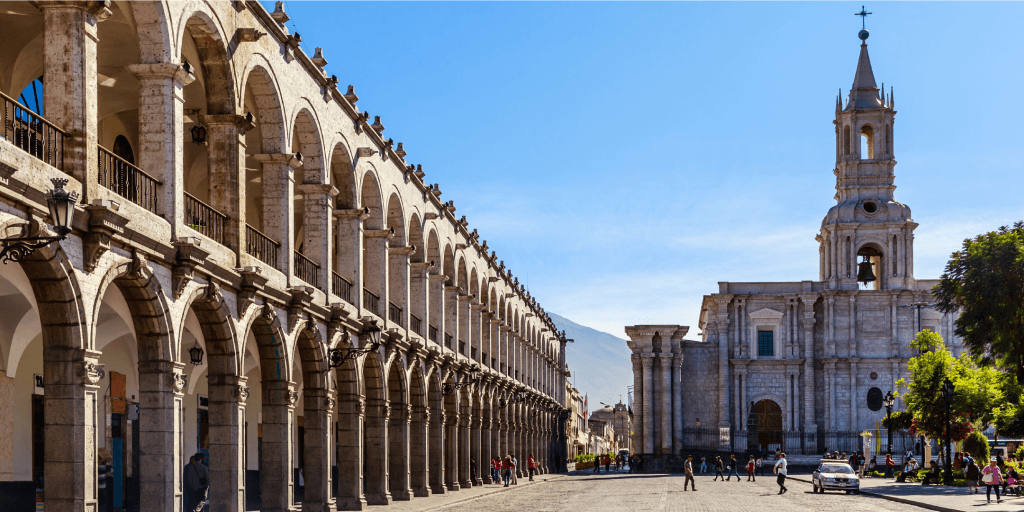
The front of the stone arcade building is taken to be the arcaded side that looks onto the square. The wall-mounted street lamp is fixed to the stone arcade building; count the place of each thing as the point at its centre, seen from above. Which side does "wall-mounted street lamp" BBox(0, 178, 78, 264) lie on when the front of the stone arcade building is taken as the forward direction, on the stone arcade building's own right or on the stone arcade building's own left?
on the stone arcade building's own right

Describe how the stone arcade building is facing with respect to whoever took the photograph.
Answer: facing the viewer and to the right of the viewer
